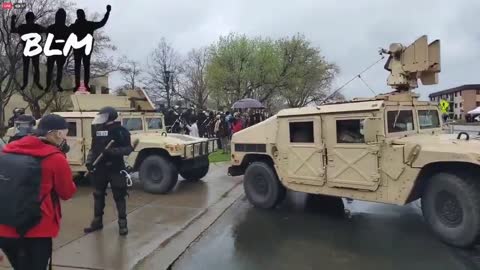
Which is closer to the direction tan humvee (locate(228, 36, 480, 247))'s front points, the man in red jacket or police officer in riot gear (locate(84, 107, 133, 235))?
the man in red jacket

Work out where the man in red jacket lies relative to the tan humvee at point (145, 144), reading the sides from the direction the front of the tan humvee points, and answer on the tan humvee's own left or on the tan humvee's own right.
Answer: on the tan humvee's own right

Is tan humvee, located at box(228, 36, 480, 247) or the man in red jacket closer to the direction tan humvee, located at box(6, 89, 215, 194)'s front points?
the tan humvee

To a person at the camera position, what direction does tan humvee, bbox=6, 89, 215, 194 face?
facing the viewer and to the right of the viewer

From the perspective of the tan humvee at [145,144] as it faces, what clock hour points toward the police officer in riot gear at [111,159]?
The police officer in riot gear is roughly at 2 o'clock from the tan humvee.

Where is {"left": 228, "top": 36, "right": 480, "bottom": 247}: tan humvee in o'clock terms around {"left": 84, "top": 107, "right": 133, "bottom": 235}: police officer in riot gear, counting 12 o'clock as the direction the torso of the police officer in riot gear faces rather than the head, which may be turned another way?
The tan humvee is roughly at 8 o'clock from the police officer in riot gear.

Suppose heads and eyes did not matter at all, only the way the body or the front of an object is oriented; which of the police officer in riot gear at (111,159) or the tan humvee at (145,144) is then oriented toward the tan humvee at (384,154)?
the tan humvee at (145,144)

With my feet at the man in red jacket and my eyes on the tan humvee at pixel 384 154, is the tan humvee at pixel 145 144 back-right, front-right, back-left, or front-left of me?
front-left

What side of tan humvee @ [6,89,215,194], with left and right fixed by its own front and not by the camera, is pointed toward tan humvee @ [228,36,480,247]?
front

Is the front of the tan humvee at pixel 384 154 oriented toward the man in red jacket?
no

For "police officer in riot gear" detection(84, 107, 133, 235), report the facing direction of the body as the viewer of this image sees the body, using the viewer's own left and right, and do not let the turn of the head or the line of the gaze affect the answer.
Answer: facing the viewer and to the left of the viewer

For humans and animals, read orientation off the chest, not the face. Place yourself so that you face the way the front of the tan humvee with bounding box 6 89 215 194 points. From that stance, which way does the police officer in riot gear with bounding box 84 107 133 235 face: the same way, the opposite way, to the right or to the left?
to the right

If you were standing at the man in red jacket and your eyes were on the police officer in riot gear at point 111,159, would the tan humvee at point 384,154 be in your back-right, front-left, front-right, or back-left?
front-right
